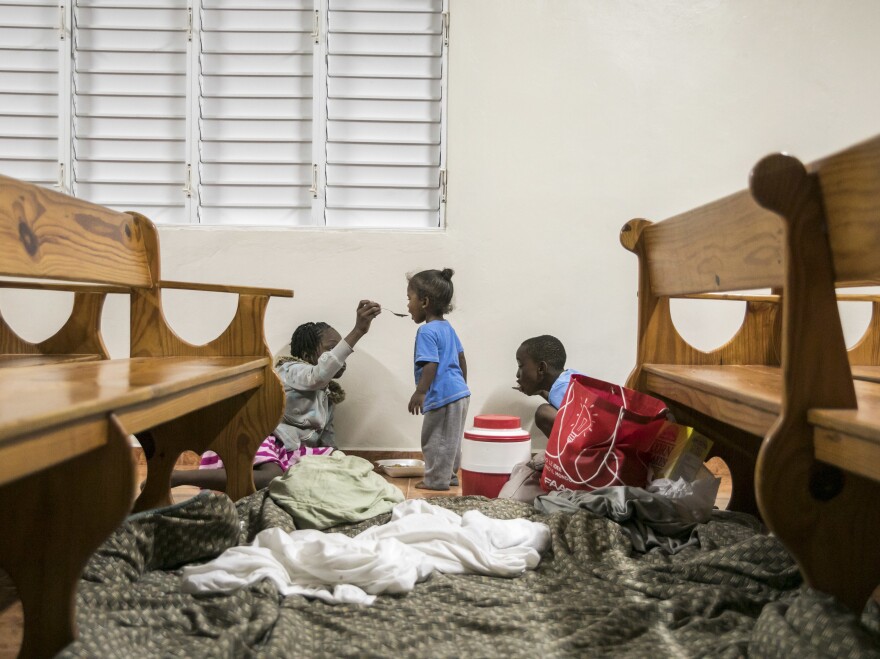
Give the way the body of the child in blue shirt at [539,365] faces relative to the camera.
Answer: to the viewer's left

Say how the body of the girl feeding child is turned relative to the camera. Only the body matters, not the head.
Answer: to the viewer's right

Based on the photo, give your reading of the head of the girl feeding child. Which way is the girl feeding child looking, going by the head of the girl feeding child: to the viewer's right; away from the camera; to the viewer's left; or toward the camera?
to the viewer's right

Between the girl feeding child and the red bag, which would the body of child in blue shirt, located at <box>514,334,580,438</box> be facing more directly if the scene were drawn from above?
the girl feeding child

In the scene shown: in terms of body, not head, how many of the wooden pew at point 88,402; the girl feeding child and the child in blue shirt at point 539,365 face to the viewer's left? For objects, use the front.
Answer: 1

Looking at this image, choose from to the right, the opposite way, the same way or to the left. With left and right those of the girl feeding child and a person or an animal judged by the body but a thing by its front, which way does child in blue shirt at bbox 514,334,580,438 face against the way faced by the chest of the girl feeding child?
the opposite way

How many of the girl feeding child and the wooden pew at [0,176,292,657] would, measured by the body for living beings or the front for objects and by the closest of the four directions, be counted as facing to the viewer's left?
0

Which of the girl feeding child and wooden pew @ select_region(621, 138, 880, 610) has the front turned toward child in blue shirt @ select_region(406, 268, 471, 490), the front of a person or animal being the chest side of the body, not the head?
the girl feeding child

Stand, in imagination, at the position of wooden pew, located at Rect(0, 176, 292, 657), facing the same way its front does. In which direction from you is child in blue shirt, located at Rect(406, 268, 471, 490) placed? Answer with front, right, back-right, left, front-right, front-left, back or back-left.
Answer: left

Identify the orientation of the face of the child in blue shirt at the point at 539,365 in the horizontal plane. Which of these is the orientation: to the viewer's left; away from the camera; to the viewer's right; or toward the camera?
to the viewer's left

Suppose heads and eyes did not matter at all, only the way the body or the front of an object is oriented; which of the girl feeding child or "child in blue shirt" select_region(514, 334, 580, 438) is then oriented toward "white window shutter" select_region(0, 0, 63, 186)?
the child in blue shirt

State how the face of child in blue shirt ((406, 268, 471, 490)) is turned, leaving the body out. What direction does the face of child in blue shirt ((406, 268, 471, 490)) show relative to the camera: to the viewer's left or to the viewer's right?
to the viewer's left

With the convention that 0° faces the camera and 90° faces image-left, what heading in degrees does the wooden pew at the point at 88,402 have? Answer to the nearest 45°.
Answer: approximately 315°

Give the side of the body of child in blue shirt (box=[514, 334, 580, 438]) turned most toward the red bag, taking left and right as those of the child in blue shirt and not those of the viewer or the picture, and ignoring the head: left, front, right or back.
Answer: left
